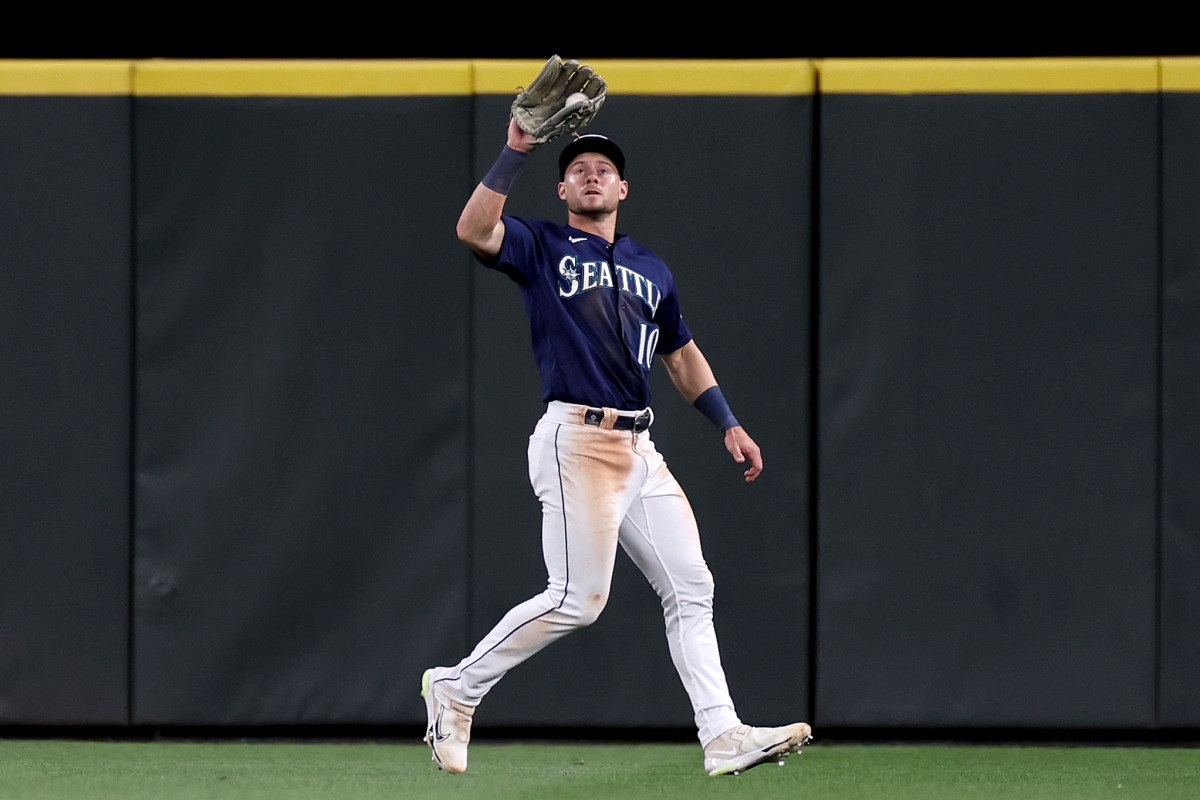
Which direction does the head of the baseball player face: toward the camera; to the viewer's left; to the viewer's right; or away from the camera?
toward the camera

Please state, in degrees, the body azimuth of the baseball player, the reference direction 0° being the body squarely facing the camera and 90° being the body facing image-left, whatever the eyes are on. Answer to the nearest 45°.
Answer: approximately 315°
